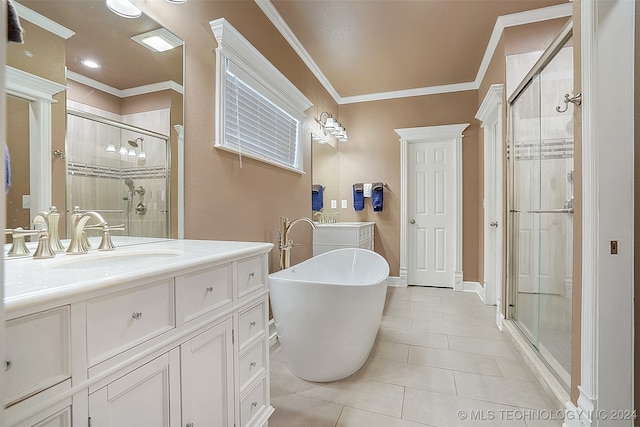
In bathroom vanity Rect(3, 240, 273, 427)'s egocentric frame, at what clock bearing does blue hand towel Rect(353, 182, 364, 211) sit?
The blue hand towel is roughly at 9 o'clock from the bathroom vanity.

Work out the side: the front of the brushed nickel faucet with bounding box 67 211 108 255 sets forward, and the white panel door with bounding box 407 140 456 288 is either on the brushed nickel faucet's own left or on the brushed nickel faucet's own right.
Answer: on the brushed nickel faucet's own left

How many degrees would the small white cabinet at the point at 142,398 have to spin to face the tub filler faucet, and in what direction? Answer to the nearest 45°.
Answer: approximately 90° to its left

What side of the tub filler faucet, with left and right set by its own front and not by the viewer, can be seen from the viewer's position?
right

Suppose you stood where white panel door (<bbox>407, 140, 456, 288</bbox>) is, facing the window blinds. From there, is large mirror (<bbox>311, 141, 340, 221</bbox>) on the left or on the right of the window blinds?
right

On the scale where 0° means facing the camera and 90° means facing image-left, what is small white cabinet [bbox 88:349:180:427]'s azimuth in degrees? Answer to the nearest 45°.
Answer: approximately 315°

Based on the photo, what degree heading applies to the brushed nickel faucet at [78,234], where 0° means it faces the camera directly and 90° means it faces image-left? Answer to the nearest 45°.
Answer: approximately 315°

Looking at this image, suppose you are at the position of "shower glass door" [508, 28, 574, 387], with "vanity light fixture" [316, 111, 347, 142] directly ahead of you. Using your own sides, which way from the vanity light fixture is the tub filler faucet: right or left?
left

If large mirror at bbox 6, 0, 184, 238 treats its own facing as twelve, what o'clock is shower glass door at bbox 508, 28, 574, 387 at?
The shower glass door is roughly at 11 o'clock from the large mirror.
